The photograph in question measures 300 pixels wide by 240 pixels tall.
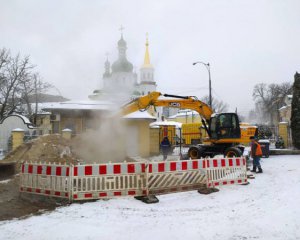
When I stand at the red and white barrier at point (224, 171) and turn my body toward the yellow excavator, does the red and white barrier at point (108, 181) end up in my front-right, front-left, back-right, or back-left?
back-left

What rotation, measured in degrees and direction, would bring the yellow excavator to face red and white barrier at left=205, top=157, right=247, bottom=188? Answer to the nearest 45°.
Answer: approximately 90° to its left

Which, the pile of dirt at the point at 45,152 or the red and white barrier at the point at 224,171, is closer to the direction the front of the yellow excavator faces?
the pile of dirt

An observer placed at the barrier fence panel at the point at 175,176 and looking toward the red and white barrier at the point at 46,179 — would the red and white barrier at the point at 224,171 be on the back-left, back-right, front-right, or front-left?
back-right

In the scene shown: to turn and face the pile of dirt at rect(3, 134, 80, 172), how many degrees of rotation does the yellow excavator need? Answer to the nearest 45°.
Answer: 0° — it already faces it

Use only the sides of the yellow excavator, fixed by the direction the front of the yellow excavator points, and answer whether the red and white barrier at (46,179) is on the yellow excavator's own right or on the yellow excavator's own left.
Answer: on the yellow excavator's own left

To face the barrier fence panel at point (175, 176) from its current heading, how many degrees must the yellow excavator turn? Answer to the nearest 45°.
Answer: approximately 90° to its left

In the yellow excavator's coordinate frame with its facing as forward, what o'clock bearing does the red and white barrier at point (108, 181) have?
The red and white barrier is roughly at 10 o'clock from the yellow excavator.

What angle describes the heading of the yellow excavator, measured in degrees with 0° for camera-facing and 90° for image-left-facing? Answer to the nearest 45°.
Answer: approximately 90°
